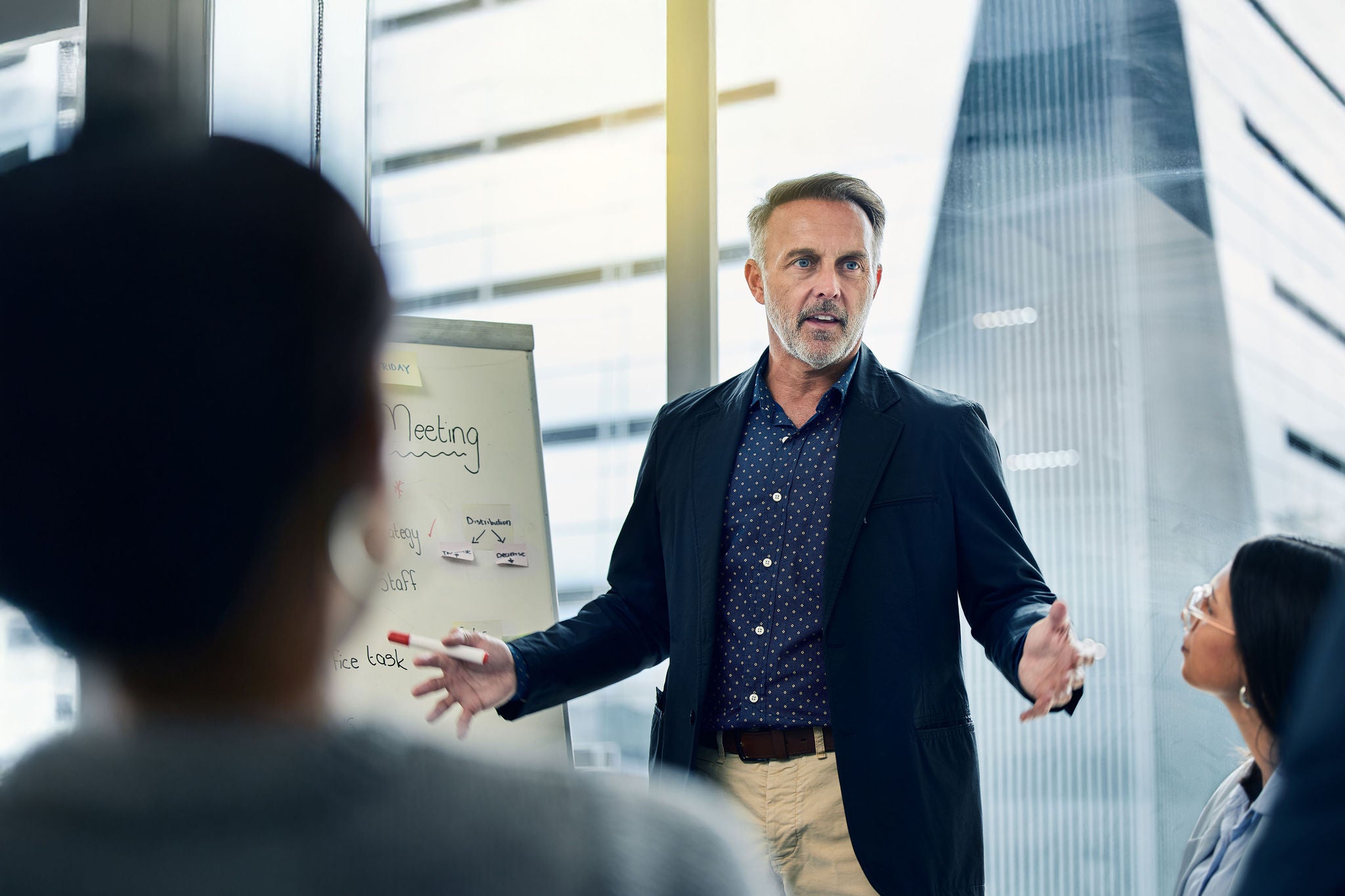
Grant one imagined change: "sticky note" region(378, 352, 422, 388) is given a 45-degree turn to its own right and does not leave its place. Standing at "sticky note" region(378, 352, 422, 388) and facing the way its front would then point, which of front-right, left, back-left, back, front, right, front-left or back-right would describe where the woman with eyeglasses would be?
left

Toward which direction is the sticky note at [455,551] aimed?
toward the camera

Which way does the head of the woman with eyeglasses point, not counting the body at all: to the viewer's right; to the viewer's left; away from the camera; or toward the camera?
to the viewer's left

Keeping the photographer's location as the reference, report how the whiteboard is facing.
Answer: facing the viewer

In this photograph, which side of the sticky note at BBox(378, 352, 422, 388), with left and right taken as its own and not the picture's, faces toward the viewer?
front

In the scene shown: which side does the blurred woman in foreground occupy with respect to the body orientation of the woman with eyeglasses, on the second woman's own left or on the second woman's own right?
on the second woman's own left

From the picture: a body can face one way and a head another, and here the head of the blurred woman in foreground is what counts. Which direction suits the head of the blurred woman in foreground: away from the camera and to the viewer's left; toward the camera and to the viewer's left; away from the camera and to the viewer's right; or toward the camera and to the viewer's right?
away from the camera and to the viewer's right

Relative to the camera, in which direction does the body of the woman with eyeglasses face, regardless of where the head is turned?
to the viewer's left

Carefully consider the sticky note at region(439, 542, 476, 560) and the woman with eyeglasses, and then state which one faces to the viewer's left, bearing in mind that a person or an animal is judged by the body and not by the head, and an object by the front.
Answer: the woman with eyeglasses
